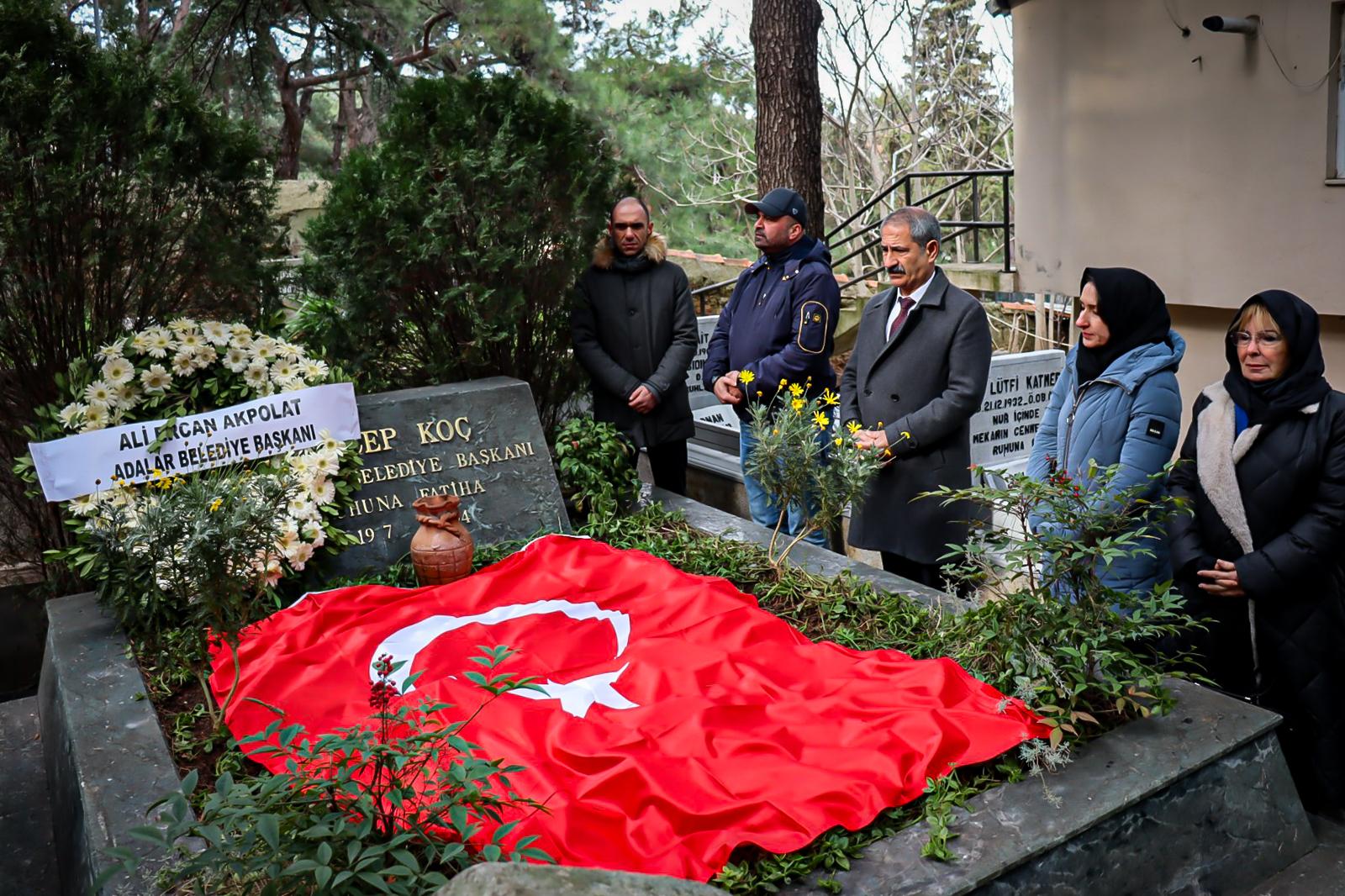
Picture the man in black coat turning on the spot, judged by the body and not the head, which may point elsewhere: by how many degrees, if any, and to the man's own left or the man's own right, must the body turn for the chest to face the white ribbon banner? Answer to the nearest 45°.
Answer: approximately 45° to the man's own right

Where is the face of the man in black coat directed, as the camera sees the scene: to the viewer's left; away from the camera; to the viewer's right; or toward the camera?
toward the camera

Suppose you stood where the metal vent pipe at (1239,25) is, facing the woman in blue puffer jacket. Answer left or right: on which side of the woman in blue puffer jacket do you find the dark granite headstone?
right

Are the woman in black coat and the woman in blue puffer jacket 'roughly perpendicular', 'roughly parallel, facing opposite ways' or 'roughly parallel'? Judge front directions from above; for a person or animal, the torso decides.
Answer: roughly parallel

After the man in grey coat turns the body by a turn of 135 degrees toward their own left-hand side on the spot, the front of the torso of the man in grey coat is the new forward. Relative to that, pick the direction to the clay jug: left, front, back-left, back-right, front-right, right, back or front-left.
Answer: back

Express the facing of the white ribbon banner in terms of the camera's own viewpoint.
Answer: facing the viewer

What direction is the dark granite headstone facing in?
toward the camera

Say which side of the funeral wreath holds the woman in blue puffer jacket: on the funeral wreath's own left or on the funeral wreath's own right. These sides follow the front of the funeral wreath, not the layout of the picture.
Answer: on the funeral wreath's own left

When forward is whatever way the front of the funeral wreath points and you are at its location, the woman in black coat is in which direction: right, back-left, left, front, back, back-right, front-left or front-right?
front-left

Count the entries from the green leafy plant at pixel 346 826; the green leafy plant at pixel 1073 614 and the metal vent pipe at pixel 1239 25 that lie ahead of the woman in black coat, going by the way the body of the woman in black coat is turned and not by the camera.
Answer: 2

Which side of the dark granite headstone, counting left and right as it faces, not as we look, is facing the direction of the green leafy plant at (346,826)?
front

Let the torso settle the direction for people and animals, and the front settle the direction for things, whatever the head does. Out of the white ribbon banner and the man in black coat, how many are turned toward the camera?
2

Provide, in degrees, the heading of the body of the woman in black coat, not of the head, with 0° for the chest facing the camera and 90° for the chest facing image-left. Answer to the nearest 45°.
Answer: approximately 45°

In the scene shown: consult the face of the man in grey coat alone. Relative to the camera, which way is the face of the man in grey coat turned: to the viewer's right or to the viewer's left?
to the viewer's left
